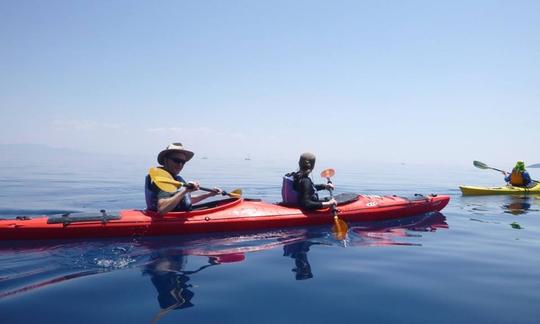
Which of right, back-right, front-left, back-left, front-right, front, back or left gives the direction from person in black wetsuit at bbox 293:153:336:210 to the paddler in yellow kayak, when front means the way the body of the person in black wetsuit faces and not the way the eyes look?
front-left

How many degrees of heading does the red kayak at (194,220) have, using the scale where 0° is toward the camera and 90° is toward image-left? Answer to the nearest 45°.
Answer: approximately 270°

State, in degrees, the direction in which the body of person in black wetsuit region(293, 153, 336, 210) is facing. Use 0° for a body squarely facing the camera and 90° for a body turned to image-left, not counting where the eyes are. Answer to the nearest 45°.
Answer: approximately 270°

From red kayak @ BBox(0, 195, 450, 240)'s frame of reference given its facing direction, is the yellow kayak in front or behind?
in front

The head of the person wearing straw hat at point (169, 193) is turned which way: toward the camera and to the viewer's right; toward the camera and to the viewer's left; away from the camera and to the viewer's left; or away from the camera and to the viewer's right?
toward the camera and to the viewer's right

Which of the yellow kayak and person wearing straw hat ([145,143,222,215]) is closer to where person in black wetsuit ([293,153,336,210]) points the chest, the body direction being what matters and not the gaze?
the yellow kayak
